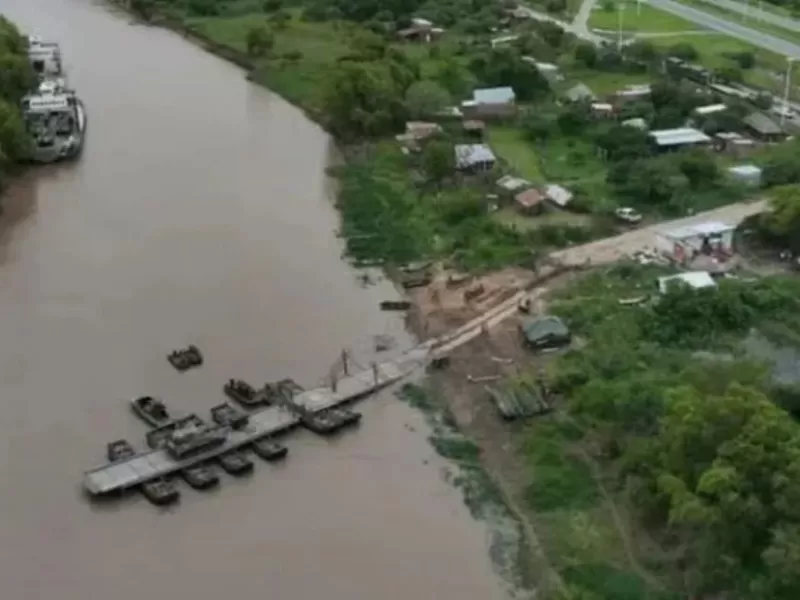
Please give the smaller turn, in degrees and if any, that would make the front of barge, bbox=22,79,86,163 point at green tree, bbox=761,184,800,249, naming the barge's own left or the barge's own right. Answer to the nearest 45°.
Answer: approximately 45° to the barge's own left

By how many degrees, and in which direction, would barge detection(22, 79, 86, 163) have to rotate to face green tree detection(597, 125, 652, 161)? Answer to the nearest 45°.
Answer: approximately 45° to its left

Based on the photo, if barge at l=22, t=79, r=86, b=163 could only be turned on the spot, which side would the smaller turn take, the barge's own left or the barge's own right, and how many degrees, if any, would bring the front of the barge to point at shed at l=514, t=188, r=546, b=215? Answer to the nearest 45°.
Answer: approximately 45° to the barge's own left

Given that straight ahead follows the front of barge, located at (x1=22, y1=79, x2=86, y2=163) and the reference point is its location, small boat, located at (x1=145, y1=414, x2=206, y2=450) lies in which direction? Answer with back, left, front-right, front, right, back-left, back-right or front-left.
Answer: front

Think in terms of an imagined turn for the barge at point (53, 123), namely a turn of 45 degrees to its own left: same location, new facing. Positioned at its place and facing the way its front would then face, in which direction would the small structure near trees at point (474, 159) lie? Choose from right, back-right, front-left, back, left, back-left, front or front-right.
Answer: front

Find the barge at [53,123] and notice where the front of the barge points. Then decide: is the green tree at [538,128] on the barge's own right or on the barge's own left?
on the barge's own left

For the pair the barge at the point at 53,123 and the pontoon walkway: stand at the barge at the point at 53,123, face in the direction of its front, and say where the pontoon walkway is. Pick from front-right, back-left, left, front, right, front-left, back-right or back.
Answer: front

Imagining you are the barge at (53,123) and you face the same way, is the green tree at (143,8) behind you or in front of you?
behind

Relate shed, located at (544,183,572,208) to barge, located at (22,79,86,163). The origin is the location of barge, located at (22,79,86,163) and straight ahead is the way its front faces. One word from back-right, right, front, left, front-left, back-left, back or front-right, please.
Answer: front-left

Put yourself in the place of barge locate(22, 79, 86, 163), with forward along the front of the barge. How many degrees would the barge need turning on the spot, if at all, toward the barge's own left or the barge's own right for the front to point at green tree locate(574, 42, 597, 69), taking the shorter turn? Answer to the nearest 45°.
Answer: approximately 90° to the barge's own left

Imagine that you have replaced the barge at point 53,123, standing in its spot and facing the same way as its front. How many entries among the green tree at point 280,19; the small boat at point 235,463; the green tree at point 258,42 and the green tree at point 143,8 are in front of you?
1

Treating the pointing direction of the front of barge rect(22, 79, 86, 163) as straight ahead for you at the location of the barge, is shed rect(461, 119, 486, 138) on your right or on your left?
on your left

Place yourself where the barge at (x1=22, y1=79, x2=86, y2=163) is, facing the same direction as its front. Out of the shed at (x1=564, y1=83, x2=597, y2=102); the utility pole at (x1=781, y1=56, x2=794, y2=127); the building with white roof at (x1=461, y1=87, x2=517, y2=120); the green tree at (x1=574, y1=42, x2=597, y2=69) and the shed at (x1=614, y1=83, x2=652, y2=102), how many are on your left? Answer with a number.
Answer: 5

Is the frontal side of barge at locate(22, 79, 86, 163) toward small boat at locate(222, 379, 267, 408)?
yes

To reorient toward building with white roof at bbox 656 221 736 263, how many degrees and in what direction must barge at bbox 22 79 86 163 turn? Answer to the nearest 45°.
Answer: approximately 45° to its left

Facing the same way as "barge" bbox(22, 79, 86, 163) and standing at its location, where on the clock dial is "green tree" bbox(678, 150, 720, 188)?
The green tree is roughly at 10 o'clock from the barge.

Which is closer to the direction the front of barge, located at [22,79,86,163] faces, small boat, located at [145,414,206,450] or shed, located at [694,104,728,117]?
the small boat

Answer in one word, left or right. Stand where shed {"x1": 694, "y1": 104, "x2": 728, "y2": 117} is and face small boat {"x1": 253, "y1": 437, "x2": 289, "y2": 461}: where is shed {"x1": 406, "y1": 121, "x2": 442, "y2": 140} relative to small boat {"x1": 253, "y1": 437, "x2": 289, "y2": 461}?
right

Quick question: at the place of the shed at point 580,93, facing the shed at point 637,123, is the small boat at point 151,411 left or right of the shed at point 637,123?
right

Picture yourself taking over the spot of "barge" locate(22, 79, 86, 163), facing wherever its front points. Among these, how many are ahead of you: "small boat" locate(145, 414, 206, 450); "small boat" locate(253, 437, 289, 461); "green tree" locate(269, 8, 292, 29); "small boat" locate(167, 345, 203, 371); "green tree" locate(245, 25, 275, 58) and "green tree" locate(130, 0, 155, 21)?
3

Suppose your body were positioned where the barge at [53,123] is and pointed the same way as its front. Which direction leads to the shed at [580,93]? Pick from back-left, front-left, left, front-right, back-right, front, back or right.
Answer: left

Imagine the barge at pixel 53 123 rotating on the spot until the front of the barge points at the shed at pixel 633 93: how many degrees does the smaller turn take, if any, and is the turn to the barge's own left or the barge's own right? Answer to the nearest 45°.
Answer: approximately 90° to the barge's own left

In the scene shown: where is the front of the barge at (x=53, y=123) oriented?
toward the camera

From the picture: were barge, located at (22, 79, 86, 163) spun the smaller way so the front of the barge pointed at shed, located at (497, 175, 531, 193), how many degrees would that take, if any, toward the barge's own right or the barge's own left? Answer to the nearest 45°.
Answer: approximately 45° to the barge's own left
